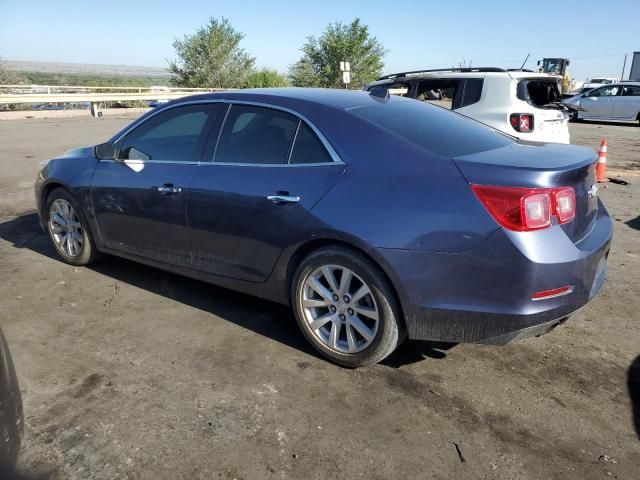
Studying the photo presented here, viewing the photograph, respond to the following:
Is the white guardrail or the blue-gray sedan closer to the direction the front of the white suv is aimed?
the white guardrail

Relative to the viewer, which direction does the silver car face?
to the viewer's left

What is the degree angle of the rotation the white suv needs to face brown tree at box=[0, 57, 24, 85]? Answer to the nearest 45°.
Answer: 0° — it already faces it

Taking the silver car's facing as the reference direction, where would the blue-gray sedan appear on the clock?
The blue-gray sedan is roughly at 9 o'clock from the silver car.

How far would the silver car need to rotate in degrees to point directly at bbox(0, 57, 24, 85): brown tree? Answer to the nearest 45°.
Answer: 0° — it already faces it

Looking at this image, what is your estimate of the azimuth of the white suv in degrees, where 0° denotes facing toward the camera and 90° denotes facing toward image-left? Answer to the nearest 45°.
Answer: approximately 135°

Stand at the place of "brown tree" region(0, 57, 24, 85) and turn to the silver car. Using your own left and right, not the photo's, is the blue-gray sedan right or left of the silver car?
right

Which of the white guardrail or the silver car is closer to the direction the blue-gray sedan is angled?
the white guardrail

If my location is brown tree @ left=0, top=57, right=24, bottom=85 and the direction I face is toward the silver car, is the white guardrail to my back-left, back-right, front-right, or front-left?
front-right

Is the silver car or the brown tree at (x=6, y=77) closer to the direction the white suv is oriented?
the brown tree

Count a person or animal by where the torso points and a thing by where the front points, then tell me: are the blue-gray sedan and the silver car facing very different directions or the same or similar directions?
same or similar directions

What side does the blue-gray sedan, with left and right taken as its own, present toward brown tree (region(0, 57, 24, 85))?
front

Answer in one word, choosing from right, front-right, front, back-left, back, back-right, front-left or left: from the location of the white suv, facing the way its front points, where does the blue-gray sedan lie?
back-left

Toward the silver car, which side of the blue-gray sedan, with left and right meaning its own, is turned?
right

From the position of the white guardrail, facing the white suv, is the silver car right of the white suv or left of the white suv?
left
